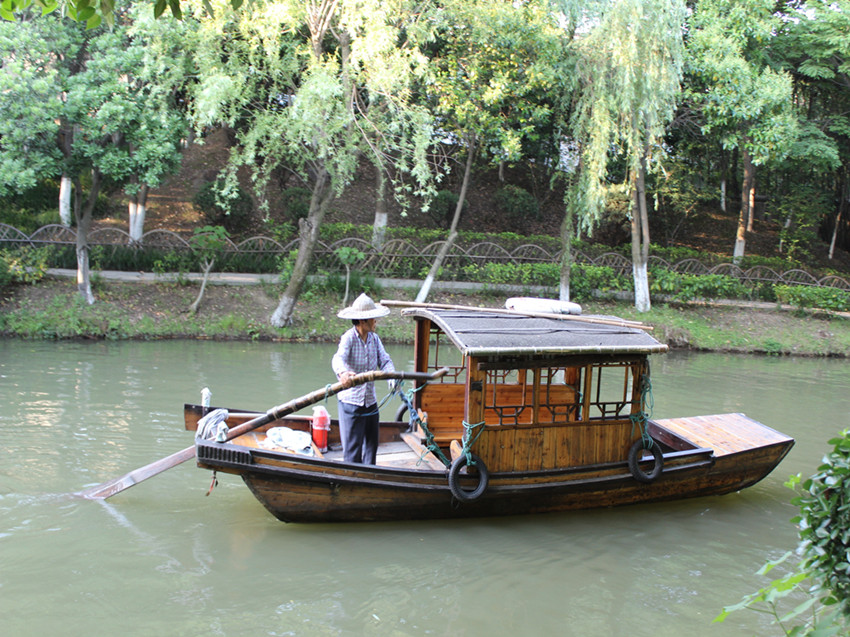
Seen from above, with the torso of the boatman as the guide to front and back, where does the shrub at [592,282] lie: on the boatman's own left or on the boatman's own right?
on the boatman's own left

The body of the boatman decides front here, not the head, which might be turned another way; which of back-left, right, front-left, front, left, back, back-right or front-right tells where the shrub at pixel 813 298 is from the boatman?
left

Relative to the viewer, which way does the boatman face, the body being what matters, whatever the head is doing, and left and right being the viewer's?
facing the viewer and to the right of the viewer

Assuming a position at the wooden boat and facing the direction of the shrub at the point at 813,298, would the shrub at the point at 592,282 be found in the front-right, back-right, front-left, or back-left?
front-left

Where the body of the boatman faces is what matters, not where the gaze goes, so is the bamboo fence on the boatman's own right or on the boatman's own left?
on the boatman's own left

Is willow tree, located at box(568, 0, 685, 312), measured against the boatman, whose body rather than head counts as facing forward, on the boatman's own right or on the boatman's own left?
on the boatman's own left

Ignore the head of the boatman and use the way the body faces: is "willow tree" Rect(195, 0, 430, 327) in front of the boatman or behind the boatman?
behind

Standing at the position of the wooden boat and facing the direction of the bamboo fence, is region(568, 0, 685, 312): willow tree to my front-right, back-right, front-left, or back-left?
front-right
